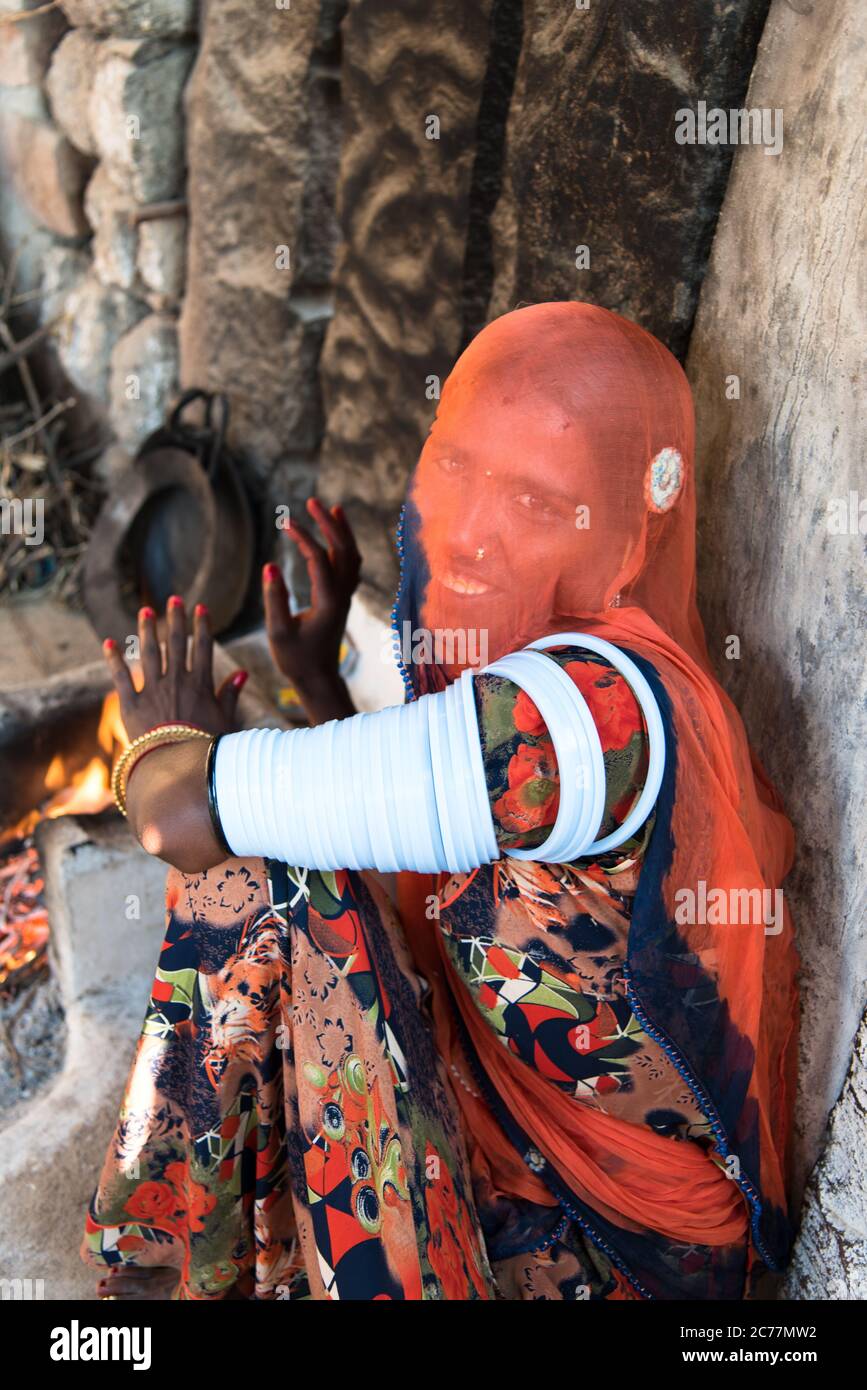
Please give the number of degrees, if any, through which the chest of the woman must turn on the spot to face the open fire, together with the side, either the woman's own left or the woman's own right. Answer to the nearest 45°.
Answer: approximately 45° to the woman's own right

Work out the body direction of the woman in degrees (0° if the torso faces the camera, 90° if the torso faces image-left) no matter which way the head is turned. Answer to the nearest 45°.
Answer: approximately 90°

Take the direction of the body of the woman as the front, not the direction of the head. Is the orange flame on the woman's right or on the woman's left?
on the woman's right
